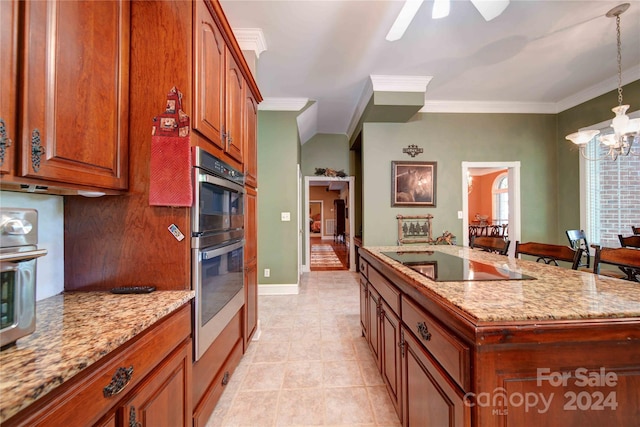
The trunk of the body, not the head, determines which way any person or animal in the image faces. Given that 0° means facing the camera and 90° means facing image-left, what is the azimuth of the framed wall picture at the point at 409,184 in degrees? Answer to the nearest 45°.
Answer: approximately 0°

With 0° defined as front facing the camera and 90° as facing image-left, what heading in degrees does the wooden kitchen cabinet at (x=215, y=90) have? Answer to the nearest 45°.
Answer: approximately 270°

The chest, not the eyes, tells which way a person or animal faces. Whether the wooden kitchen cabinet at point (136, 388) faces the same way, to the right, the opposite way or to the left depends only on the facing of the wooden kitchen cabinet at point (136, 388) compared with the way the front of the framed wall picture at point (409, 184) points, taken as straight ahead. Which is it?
to the left

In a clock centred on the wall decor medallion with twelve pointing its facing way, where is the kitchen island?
The kitchen island is roughly at 12 o'clock from the wall decor medallion.

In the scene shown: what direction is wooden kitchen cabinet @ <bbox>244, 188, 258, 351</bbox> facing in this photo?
to the viewer's right
